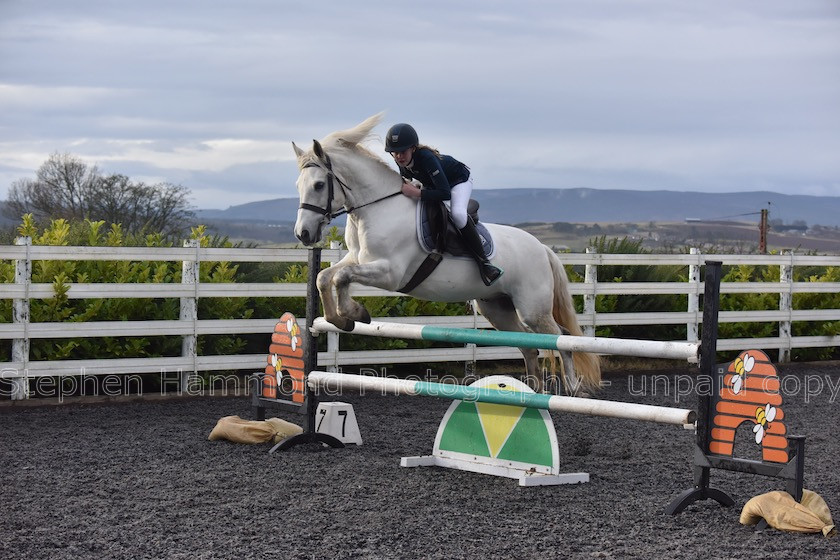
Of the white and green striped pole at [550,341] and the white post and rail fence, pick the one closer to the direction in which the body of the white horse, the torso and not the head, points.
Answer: the white post and rail fence

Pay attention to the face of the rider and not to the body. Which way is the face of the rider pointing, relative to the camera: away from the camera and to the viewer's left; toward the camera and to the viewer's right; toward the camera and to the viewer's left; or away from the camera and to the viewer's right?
toward the camera and to the viewer's left

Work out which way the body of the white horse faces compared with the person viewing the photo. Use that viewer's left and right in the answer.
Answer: facing to the left of the viewer

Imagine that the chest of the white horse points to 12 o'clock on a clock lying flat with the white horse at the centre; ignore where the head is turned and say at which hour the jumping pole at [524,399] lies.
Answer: The jumping pole is roughly at 7 o'clock from the white horse.

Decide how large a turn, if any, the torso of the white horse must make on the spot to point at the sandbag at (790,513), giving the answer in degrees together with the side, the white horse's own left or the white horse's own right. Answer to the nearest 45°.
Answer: approximately 135° to the white horse's own left

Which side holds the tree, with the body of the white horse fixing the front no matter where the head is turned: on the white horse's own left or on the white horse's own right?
on the white horse's own right

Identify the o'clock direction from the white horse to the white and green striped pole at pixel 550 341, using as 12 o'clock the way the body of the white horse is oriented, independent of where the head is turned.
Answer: The white and green striped pole is roughly at 7 o'clock from the white horse.
